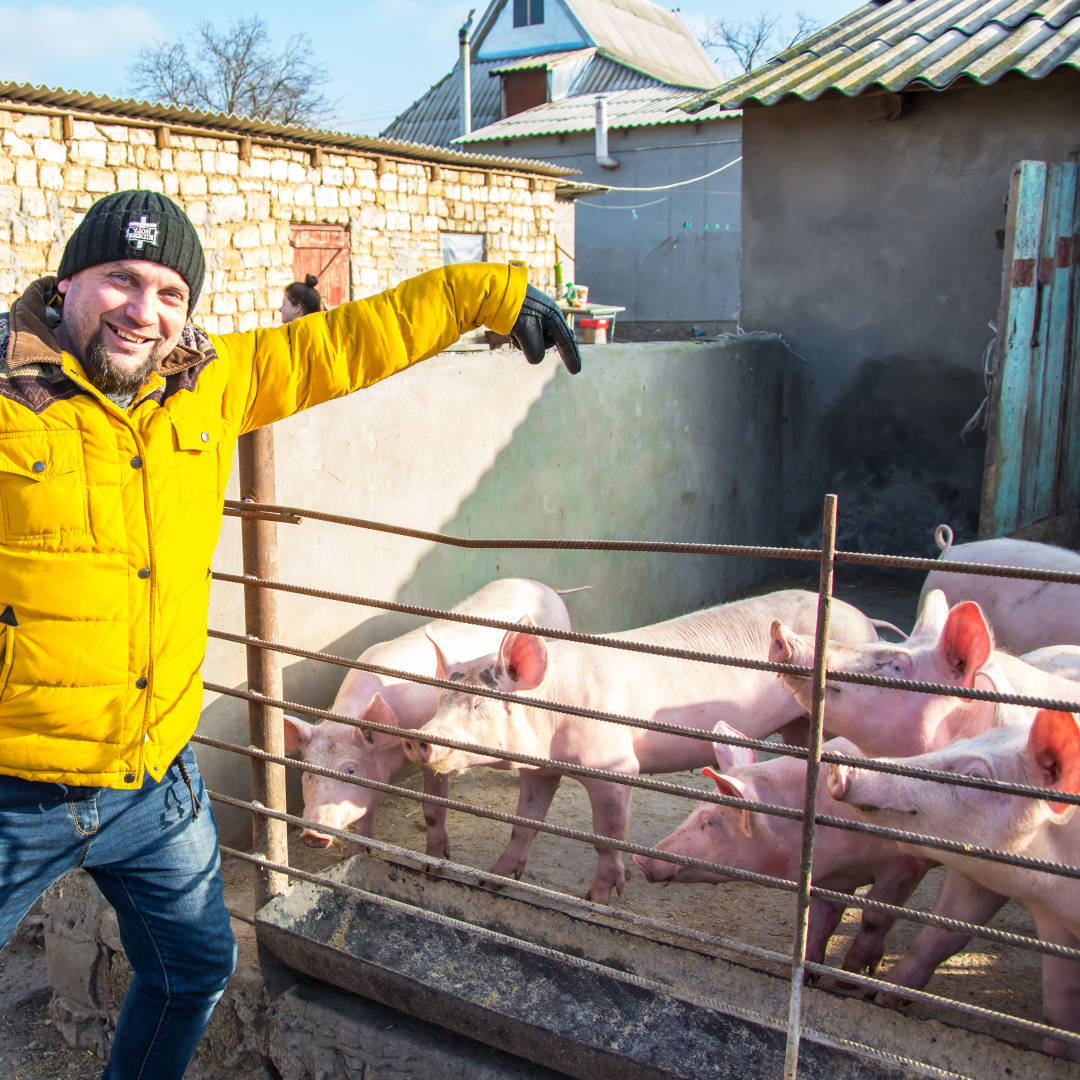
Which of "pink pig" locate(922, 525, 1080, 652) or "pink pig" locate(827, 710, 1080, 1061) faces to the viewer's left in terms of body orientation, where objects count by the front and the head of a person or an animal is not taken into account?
"pink pig" locate(827, 710, 1080, 1061)

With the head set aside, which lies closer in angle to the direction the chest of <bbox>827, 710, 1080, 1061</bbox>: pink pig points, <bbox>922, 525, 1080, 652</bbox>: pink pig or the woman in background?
the woman in background

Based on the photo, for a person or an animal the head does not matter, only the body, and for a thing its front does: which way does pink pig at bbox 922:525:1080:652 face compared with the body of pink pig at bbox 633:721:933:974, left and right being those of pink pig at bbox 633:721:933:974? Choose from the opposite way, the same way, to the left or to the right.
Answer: the opposite way

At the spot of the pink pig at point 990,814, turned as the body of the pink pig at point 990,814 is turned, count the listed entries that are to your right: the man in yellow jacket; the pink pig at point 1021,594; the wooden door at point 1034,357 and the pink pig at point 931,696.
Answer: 3

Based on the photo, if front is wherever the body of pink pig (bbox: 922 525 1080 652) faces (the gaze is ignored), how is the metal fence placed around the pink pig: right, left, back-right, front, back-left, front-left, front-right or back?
right

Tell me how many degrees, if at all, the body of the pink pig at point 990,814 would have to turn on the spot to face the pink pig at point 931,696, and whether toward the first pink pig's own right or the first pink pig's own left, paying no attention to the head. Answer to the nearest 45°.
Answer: approximately 90° to the first pink pig's own right

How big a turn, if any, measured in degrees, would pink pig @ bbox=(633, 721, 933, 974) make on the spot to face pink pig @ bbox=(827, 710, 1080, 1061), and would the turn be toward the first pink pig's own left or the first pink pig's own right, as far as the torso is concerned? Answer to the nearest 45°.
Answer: approximately 135° to the first pink pig's own left

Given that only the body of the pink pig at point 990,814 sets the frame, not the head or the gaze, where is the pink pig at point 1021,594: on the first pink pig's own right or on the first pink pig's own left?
on the first pink pig's own right

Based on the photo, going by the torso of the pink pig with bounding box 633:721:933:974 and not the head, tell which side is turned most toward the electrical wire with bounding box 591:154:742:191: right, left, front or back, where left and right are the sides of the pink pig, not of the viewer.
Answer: right

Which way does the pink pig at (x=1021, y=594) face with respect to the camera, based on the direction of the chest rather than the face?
to the viewer's right

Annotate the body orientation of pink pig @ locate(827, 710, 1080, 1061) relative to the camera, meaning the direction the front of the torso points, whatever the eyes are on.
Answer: to the viewer's left

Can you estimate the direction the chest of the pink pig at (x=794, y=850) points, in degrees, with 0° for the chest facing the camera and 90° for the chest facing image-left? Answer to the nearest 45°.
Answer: approximately 90°

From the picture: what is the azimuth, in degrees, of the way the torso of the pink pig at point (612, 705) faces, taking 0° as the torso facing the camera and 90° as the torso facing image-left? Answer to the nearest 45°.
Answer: approximately 45°

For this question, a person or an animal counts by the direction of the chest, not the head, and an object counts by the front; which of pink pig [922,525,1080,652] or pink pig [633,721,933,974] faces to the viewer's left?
pink pig [633,721,933,974]
